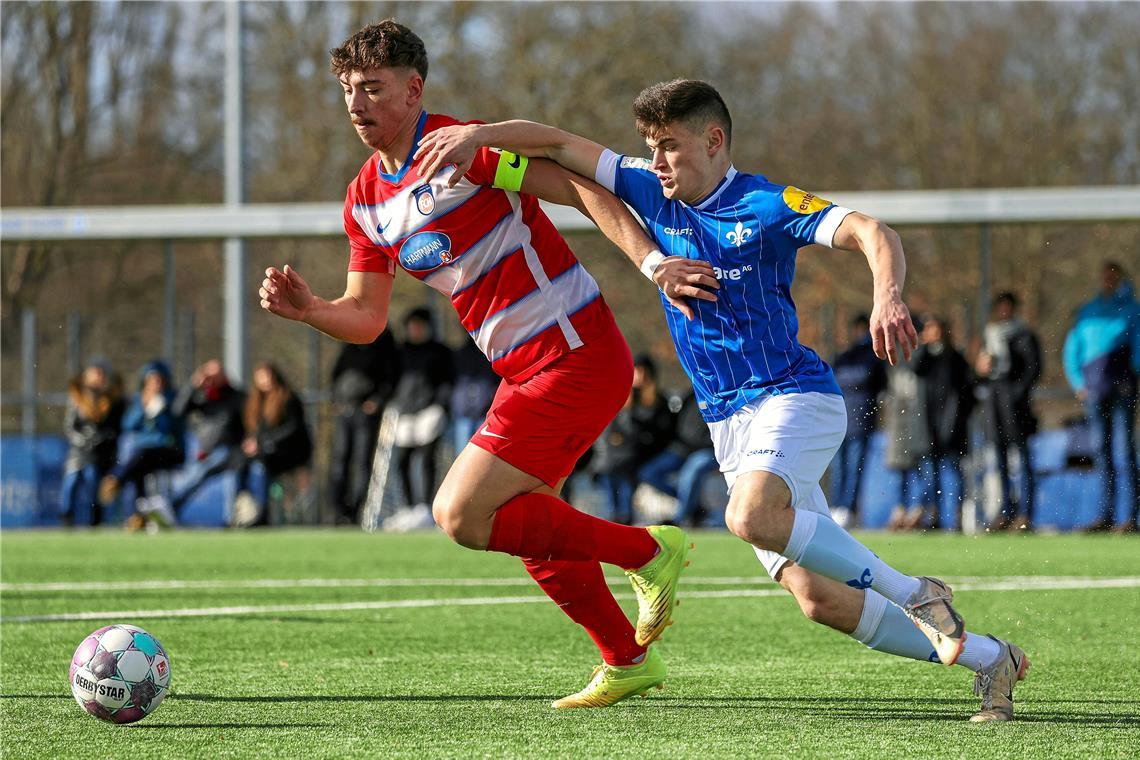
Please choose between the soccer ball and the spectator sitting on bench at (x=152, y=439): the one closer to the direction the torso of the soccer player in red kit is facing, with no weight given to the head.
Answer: the soccer ball

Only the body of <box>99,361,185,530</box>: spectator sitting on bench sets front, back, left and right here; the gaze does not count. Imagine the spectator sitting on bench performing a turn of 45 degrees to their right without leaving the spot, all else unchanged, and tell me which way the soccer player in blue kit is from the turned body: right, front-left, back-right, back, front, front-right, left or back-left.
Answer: left

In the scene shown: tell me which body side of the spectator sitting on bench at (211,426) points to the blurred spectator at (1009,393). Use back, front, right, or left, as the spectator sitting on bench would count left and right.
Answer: left

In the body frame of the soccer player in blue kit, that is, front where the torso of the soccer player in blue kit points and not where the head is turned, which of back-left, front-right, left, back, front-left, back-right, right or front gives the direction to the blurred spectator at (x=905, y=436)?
back-right

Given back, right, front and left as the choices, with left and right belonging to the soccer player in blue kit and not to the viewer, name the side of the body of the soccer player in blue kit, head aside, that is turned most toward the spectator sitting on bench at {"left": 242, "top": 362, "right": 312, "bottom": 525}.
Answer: right

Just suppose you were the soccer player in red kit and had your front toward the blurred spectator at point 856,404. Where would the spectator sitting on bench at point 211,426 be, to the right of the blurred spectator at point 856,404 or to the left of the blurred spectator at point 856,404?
left

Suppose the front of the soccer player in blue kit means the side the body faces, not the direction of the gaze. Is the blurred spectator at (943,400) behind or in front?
behind

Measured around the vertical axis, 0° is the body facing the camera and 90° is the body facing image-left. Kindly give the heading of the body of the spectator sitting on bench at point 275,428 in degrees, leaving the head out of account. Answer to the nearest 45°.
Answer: approximately 45°

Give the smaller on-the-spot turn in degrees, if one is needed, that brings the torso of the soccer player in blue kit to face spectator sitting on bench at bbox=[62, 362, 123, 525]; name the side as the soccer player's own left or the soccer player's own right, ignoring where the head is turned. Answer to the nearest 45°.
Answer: approximately 90° to the soccer player's own right

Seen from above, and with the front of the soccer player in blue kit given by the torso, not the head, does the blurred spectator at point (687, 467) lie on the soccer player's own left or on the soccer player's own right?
on the soccer player's own right
